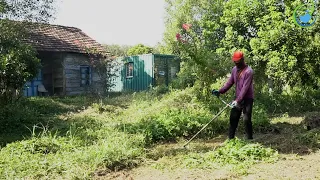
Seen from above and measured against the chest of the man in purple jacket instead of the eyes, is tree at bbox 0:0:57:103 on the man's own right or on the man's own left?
on the man's own right

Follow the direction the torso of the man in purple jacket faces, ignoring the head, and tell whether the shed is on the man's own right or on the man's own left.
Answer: on the man's own right

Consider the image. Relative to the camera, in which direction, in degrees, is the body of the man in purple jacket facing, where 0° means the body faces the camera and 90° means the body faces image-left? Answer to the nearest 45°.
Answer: approximately 45°

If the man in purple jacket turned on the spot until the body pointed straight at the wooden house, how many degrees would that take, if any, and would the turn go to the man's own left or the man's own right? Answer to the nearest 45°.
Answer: approximately 90° to the man's own right
